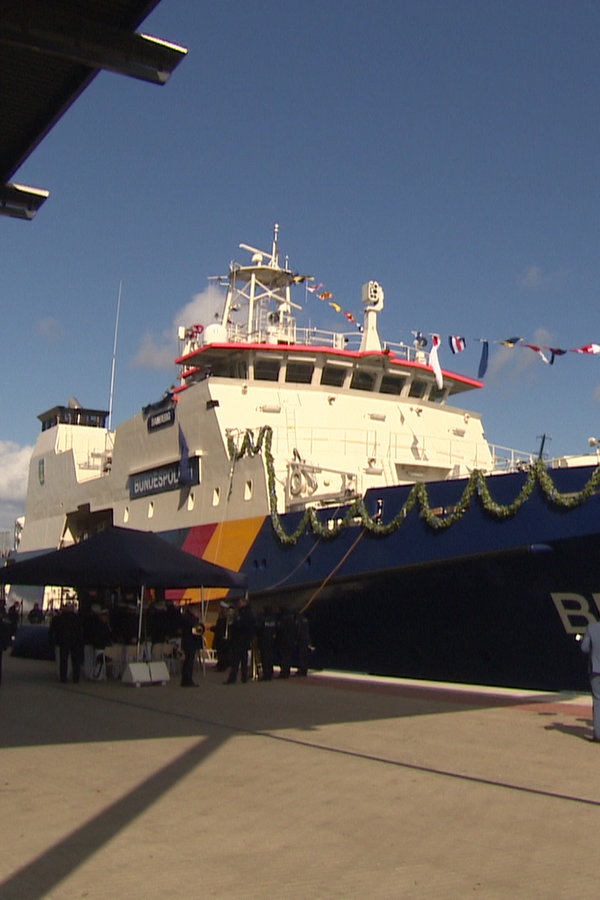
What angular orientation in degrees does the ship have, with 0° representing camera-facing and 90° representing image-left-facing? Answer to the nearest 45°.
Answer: approximately 315°

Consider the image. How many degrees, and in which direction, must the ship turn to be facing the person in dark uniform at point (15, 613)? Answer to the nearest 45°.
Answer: approximately 180°

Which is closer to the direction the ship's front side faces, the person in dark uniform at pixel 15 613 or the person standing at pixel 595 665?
the person standing

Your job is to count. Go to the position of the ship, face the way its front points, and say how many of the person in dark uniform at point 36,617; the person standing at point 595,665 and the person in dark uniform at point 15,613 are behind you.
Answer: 2

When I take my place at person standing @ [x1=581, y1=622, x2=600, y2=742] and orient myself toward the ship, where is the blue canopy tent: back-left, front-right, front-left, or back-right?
front-left

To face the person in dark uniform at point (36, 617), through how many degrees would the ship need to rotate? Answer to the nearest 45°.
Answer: approximately 180°

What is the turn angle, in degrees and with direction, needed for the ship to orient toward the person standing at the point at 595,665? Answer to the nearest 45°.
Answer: approximately 45° to its right
